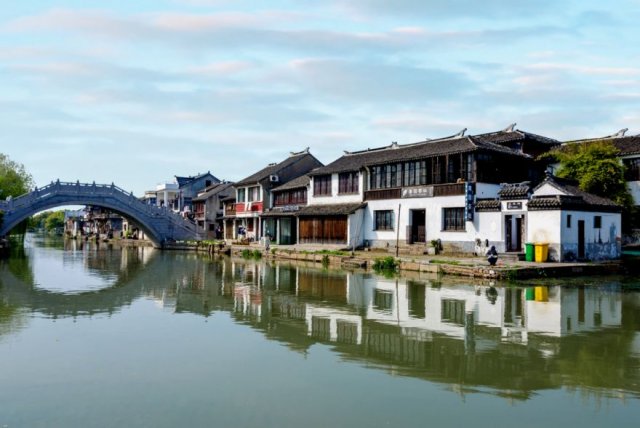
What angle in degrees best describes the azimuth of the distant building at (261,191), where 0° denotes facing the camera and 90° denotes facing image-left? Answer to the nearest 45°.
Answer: approximately 45°

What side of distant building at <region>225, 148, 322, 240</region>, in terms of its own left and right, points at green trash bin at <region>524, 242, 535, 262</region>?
left

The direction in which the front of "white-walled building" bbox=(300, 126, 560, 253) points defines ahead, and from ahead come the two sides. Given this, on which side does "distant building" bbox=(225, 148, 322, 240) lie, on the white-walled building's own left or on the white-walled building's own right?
on the white-walled building's own right

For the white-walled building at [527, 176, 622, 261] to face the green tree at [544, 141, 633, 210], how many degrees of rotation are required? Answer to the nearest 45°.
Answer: approximately 135° to its left

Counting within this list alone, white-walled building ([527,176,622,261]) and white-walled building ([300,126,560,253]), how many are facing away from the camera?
0

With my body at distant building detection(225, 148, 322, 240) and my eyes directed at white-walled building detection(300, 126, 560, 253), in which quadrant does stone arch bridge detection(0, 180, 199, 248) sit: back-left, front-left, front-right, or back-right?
back-right

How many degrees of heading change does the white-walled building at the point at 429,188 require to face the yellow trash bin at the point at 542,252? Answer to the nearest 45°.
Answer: approximately 90° to its left

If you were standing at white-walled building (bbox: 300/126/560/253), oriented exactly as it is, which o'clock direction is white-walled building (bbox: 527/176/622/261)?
white-walled building (bbox: 527/176/622/261) is roughly at 9 o'clock from white-walled building (bbox: 300/126/560/253).

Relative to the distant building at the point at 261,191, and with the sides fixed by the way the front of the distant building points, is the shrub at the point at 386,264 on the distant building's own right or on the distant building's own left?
on the distant building's own left

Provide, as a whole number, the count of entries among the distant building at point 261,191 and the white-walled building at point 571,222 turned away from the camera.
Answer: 0
